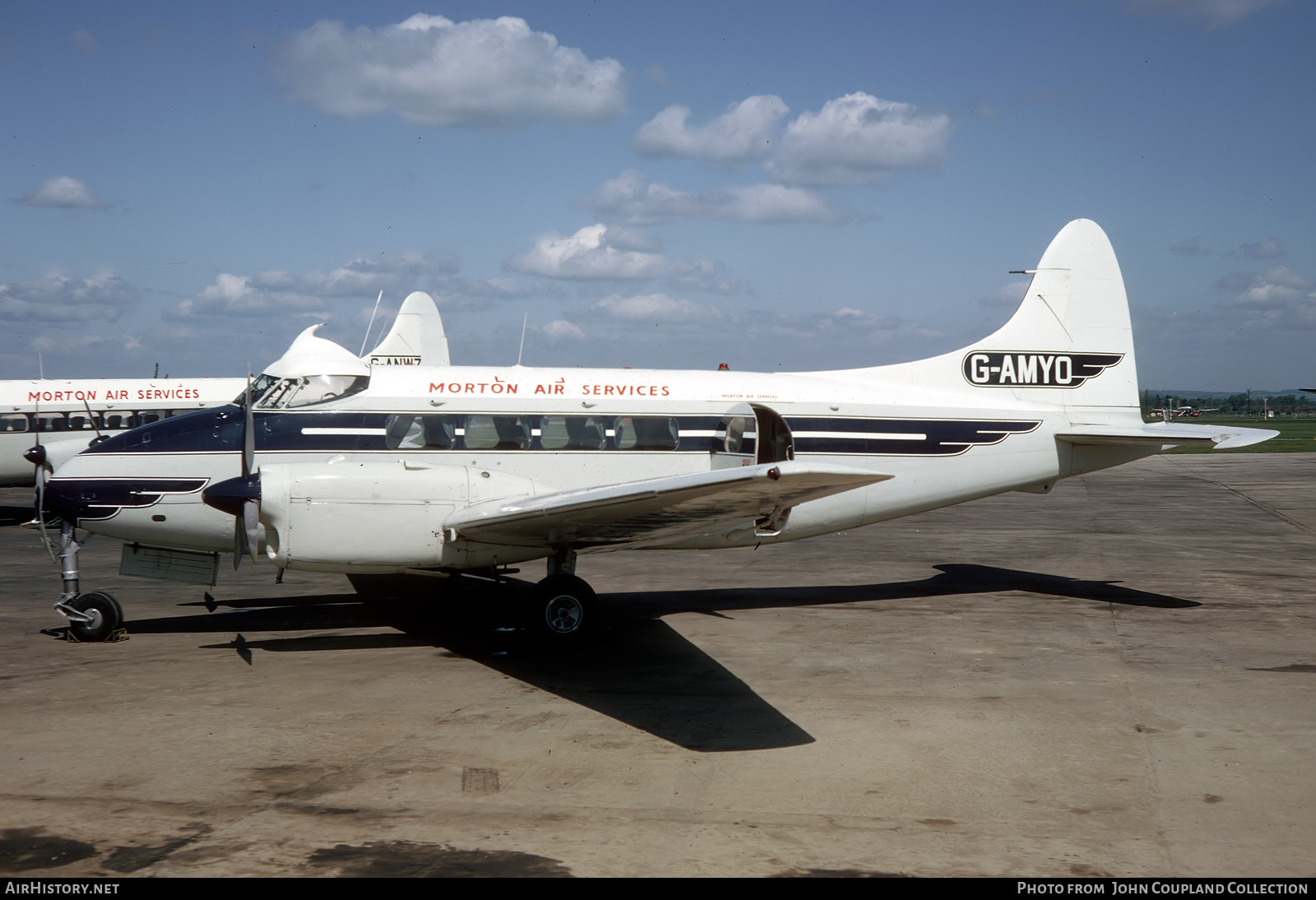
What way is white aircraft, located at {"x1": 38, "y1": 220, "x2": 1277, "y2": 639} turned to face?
to the viewer's left

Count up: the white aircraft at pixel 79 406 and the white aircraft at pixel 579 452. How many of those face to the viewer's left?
2

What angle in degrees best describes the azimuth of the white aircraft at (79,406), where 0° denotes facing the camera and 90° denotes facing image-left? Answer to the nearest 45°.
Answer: approximately 90°

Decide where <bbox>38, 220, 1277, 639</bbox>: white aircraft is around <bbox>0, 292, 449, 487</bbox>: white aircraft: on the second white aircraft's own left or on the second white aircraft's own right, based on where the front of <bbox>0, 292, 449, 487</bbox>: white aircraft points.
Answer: on the second white aircraft's own left

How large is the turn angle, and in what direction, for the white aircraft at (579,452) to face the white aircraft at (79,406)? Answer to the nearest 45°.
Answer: approximately 45° to its right
